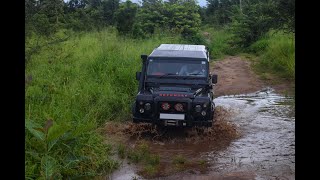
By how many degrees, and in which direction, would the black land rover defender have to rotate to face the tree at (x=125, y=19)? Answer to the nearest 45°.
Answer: approximately 180°

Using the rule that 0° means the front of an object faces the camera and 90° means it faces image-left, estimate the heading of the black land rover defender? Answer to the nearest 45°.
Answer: approximately 0°
